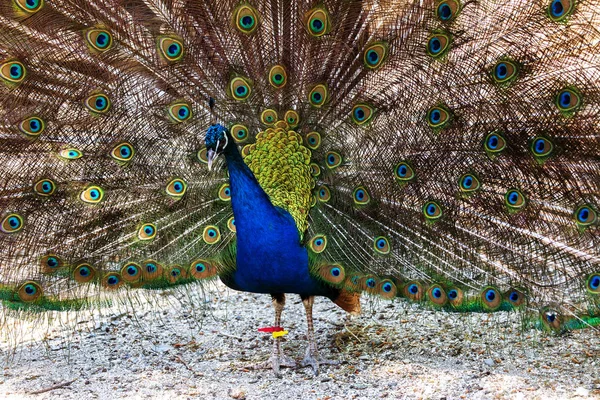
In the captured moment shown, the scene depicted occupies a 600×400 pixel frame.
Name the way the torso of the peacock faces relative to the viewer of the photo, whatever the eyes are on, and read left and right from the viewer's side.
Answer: facing the viewer and to the left of the viewer
